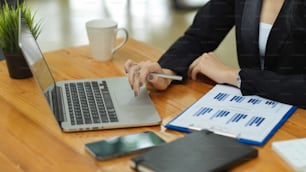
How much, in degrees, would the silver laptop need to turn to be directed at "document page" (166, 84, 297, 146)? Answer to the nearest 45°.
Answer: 0° — it already faces it

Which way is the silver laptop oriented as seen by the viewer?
to the viewer's right
